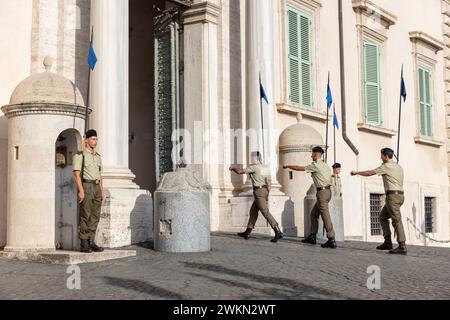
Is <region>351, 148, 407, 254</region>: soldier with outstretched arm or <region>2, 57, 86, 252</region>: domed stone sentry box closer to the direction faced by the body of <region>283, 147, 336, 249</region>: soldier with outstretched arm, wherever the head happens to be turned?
the domed stone sentry box

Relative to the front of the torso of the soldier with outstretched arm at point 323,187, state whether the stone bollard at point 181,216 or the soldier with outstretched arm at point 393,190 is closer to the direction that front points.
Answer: the stone bollard

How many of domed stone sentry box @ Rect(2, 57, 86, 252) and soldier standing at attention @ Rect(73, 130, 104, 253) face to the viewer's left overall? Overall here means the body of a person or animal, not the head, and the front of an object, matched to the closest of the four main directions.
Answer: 0

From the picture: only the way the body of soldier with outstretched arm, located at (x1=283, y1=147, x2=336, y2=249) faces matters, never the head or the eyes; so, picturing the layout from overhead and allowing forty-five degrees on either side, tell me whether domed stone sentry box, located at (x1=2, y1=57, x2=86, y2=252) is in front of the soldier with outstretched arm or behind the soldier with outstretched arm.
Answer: in front

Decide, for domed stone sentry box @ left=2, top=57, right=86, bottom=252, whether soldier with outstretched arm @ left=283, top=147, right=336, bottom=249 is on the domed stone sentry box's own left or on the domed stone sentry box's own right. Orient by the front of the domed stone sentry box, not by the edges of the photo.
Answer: on the domed stone sentry box's own left

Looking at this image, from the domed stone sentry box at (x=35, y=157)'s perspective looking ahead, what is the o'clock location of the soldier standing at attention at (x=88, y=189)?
The soldier standing at attention is roughly at 12 o'clock from the domed stone sentry box.

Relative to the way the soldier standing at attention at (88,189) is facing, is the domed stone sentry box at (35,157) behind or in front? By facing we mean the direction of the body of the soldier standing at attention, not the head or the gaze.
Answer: behind

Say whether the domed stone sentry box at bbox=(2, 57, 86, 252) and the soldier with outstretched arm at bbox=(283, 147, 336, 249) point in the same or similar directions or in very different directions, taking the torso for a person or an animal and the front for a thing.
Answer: very different directions

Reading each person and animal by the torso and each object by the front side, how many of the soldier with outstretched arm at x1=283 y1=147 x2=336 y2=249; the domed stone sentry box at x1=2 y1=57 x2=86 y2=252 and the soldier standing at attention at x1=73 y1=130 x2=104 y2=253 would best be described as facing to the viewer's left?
1

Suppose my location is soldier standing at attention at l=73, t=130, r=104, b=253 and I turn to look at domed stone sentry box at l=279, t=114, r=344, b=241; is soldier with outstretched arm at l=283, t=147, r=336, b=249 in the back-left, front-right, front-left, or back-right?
front-right

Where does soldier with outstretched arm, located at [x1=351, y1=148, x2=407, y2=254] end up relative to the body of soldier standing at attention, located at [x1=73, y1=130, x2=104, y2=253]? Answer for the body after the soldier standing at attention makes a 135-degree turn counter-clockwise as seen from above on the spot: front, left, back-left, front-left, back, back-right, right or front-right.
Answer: right

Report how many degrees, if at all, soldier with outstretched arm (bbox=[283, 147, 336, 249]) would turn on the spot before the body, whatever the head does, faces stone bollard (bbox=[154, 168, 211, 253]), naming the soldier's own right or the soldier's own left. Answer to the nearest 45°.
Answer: approximately 45° to the soldier's own left

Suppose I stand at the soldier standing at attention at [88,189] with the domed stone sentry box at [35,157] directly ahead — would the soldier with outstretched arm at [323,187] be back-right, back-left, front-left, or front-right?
back-right

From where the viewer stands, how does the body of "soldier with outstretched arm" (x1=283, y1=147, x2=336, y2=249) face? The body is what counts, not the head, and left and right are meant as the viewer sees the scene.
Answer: facing to the left of the viewer
